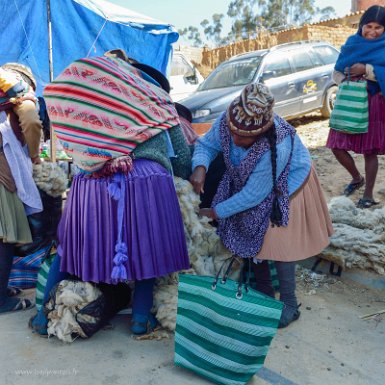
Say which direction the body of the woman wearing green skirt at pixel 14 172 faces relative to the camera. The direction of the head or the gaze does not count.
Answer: to the viewer's right

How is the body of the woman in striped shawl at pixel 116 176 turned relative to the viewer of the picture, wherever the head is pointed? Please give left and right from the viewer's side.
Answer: facing away from the viewer and to the right of the viewer

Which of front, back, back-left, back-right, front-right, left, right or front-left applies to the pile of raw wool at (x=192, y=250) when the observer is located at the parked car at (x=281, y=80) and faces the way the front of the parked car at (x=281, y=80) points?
front-left

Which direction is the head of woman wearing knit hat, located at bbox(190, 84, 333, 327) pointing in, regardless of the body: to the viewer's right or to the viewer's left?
to the viewer's left

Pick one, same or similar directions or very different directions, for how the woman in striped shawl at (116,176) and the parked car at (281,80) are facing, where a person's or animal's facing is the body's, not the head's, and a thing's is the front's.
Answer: very different directions

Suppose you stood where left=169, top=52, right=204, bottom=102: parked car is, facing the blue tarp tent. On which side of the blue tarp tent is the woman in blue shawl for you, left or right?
left

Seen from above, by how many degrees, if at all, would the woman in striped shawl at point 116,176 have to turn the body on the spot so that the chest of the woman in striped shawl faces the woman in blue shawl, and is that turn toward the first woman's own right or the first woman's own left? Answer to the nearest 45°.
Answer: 0° — they already face them

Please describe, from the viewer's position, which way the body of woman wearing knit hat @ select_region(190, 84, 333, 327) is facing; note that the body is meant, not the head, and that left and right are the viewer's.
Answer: facing the viewer and to the left of the viewer

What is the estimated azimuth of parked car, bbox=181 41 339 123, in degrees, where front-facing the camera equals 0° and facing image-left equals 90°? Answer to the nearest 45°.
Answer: approximately 45°

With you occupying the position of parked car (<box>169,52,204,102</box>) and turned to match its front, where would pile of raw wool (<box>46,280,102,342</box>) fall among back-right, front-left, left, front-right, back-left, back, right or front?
right

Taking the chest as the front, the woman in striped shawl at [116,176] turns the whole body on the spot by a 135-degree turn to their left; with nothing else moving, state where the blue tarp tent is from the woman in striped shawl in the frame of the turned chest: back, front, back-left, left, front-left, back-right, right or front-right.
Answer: right

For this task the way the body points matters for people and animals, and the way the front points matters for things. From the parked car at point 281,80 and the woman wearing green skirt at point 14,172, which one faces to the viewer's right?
the woman wearing green skirt
